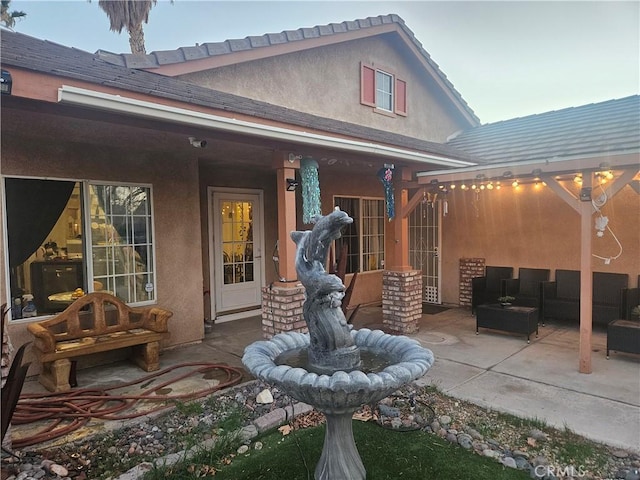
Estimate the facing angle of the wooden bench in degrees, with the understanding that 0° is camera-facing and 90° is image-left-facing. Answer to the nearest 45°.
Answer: approximately 315°

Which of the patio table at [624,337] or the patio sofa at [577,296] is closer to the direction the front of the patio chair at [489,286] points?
the patio table

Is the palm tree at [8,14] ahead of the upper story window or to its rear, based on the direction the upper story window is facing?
to the rear

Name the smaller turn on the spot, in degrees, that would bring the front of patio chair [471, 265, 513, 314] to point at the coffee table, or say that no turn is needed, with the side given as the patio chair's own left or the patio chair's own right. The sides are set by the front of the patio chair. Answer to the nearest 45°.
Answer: approximately 45° to the patio chair's own left

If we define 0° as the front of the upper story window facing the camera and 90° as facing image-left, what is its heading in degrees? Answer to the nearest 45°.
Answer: approximately 315°

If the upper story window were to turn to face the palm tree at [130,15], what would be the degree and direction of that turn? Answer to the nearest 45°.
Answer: approximately 135° to its right

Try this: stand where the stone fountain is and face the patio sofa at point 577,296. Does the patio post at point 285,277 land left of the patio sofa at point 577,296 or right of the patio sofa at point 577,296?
left
